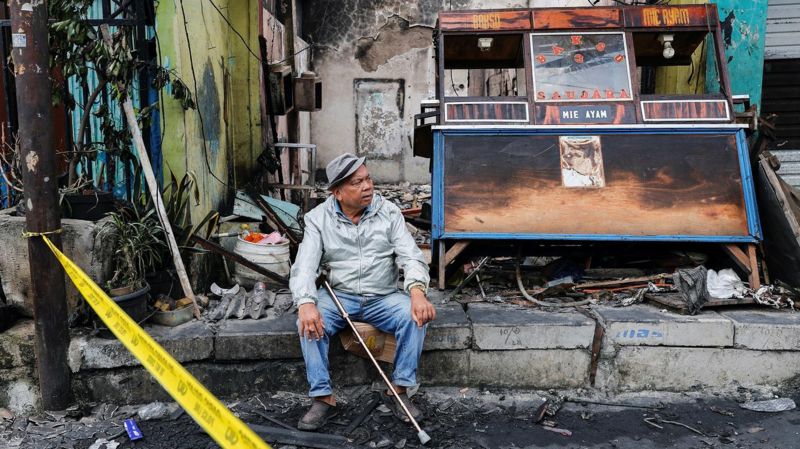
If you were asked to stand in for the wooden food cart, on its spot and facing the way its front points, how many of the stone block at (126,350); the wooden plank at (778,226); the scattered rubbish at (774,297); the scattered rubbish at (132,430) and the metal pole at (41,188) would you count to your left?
2

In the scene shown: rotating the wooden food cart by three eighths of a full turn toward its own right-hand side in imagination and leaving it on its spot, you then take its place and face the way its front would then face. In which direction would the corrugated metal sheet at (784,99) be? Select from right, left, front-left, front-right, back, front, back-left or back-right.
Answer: right

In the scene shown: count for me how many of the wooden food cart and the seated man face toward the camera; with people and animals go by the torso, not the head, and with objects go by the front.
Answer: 2

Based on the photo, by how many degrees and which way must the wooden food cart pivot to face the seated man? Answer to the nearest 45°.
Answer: approximately 45° to its right

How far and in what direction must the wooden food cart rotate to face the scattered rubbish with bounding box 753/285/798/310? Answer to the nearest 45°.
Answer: approximately 90° to its left

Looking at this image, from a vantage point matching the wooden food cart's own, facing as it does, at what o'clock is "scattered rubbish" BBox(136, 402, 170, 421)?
The scattered rubbish is roughly at 2 o'clock from the wooden food cart.

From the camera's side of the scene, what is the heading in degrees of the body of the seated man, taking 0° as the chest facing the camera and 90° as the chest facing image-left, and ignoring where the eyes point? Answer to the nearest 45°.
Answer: approximately 0°

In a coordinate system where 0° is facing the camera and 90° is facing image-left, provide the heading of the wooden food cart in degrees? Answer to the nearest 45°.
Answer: approximately 0°

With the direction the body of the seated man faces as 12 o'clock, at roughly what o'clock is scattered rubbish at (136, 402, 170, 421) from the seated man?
The scattered rubbish is roughly at 3 o'clock from the seated man.

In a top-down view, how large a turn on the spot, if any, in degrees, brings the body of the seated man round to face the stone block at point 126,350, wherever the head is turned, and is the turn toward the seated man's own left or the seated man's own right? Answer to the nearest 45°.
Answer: approximately 90° to the seated man's own right

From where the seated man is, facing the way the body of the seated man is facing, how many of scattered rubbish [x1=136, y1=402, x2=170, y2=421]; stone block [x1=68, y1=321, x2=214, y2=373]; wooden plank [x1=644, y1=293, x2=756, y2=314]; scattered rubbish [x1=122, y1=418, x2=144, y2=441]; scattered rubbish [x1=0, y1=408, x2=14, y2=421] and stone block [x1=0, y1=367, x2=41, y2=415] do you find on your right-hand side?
5

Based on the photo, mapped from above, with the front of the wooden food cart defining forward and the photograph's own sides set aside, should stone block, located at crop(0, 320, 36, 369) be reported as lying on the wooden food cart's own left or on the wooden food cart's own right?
on the wooden food cart's own right

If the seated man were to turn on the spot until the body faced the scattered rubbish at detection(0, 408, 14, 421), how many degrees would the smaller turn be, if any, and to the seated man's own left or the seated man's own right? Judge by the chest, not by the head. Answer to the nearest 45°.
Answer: approximately 90° to the seated man's own right
